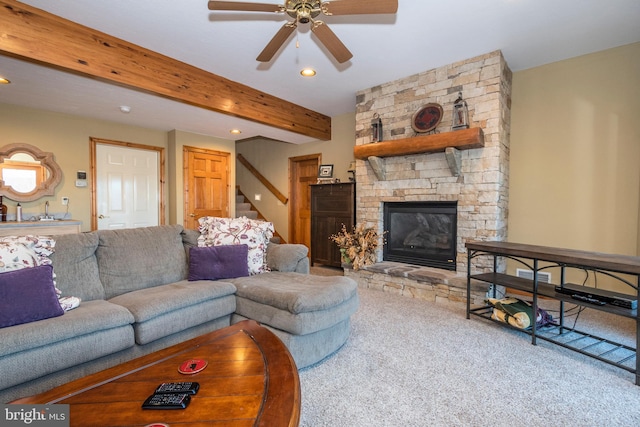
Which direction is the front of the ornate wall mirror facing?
toward the camera

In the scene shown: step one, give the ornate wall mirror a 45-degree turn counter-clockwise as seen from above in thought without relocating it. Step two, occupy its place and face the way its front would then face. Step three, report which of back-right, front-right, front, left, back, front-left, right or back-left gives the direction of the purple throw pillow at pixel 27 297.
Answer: front-right

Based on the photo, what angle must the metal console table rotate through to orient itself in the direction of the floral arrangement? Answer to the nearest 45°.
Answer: approximately 45° to its right

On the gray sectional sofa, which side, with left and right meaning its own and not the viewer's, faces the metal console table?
front

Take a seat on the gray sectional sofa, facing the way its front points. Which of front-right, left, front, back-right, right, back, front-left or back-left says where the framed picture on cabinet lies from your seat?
left

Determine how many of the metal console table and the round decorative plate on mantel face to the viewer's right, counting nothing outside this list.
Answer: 0

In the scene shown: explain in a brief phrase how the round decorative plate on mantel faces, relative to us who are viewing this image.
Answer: facing the viewer and to the left of the viewer

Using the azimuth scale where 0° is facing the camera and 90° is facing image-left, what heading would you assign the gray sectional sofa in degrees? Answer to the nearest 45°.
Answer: approximately 315°

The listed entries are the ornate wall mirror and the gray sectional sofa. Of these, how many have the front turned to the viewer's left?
0

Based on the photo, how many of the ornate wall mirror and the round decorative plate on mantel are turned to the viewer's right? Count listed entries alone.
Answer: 0

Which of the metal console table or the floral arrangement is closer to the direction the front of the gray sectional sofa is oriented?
the metal console table

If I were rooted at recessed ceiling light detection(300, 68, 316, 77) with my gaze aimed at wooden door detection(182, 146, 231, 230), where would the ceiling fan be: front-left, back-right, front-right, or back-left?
back-left

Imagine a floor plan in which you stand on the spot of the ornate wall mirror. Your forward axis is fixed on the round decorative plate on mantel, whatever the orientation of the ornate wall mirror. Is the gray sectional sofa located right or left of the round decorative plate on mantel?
right

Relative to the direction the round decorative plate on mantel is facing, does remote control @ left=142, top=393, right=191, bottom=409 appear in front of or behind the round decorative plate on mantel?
in front

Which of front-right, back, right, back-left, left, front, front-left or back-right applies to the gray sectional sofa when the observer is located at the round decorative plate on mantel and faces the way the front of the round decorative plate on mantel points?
front

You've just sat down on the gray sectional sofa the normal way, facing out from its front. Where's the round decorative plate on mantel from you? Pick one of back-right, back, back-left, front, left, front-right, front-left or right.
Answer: front-left

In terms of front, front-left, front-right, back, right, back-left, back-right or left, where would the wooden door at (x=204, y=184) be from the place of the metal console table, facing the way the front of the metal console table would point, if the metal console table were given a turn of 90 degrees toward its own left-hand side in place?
back-right
